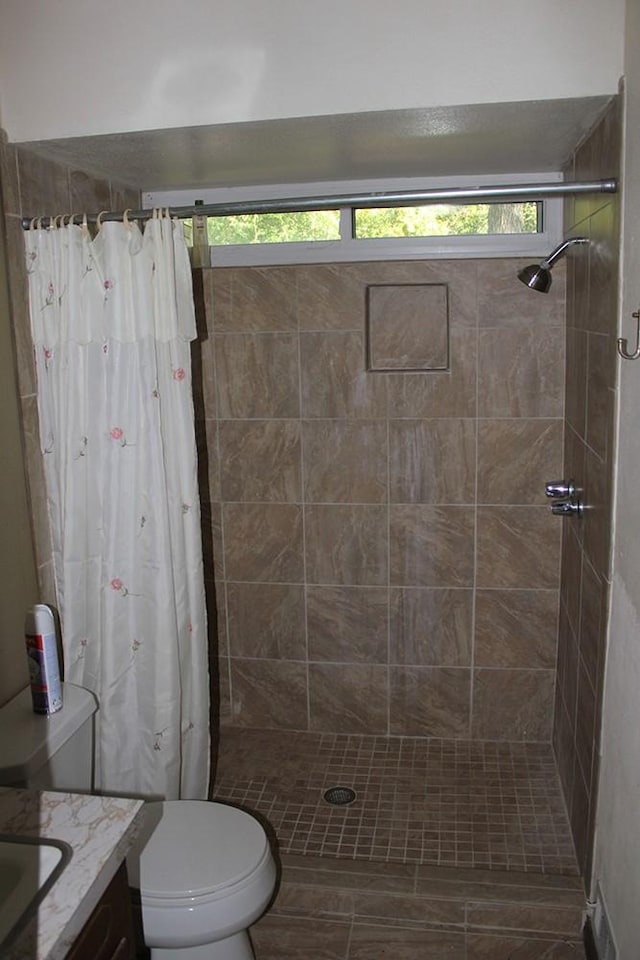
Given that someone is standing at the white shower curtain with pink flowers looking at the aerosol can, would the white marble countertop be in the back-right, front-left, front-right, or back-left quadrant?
front-left

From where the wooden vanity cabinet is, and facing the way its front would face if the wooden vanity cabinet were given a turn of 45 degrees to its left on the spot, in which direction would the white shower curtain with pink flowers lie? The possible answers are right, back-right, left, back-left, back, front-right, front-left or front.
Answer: front-left

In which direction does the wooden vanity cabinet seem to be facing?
to the viewer's right

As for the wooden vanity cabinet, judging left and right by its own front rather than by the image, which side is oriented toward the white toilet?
left

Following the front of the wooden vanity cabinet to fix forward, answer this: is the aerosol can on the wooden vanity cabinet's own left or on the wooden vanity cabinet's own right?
on the wooden vanity cabinet's own left
